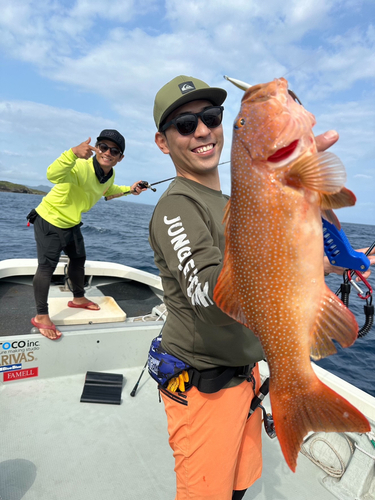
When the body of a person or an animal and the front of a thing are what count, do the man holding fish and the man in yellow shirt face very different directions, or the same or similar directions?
same or similar directions

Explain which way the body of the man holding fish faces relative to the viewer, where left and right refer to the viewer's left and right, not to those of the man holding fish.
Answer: facing the viewer and to the right of the viewer

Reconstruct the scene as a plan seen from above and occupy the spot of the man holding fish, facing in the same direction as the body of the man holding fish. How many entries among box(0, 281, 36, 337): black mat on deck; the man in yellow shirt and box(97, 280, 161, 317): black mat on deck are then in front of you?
0

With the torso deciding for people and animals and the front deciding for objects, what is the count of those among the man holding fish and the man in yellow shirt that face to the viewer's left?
0

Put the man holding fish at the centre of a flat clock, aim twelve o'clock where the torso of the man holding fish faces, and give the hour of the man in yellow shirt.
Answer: The man in yellow shirt is roughly at 6 o'clock from the man holding fish.
